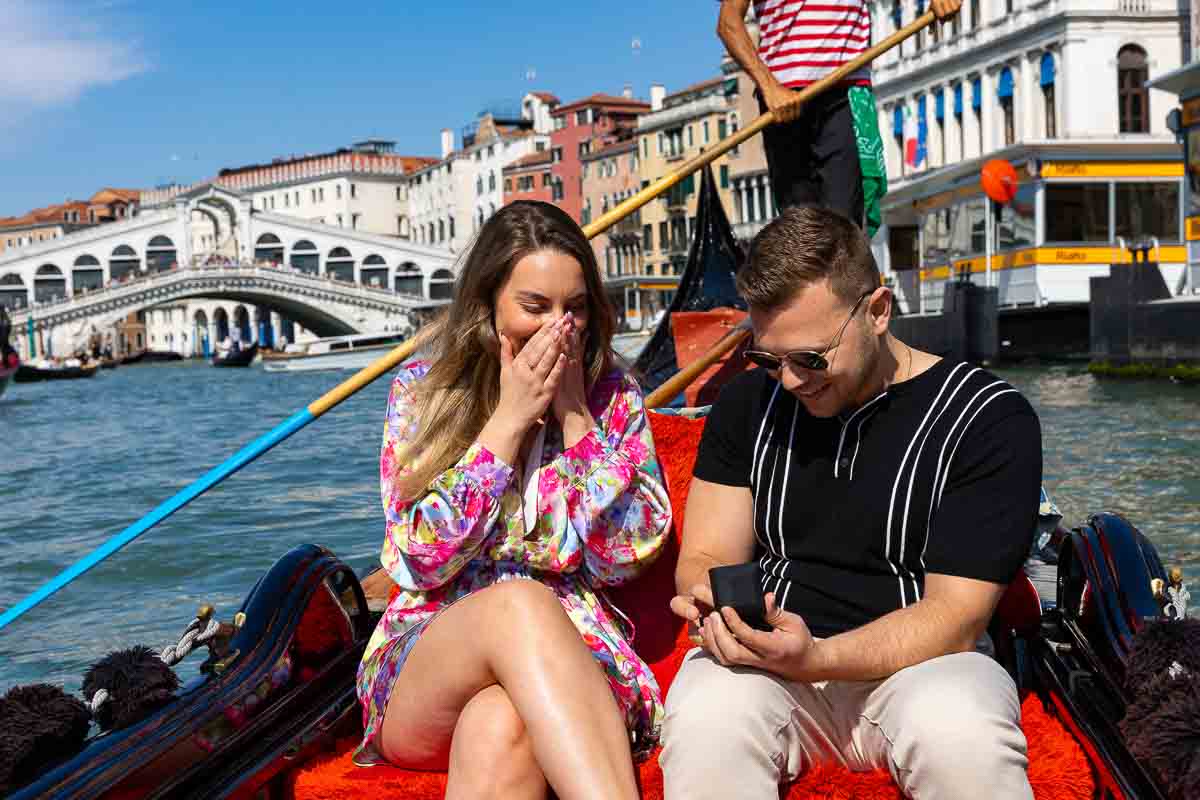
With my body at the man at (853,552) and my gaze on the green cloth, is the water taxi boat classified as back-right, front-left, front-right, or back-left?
front-left

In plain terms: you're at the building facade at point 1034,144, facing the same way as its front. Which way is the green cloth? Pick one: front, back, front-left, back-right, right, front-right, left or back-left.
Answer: front-left

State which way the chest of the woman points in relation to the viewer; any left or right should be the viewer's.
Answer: facing the viewer

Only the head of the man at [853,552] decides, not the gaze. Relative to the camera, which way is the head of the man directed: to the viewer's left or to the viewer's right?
to the viewer's left

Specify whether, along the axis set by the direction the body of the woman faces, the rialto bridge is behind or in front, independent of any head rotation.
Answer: behind

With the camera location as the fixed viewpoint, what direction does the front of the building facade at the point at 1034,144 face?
facing the viewer and to the left of the viewer

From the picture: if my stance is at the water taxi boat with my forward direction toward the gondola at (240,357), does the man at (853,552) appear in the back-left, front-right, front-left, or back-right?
back-left

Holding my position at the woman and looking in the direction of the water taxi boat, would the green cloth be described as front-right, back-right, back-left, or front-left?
front-right

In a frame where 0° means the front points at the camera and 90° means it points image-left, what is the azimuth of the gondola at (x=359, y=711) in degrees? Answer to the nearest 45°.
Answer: approximately 0°

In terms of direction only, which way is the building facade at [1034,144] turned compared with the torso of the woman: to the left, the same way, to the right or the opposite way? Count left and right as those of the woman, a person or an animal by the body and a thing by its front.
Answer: to the right
